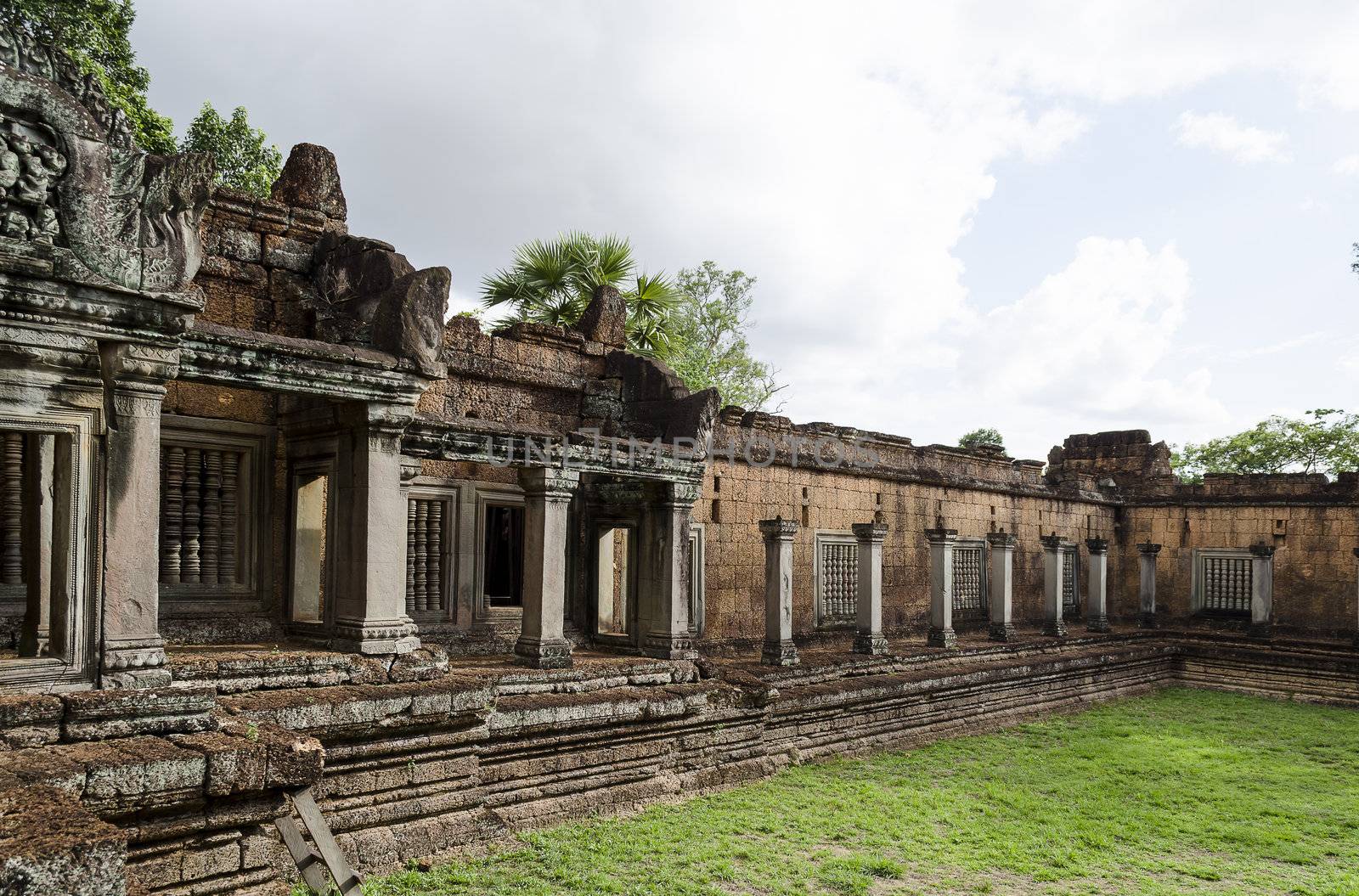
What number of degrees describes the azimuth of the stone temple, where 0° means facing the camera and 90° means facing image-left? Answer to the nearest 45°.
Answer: approximately 315°

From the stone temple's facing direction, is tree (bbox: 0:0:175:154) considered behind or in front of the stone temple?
behind

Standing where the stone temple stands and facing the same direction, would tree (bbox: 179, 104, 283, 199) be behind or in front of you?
behind
